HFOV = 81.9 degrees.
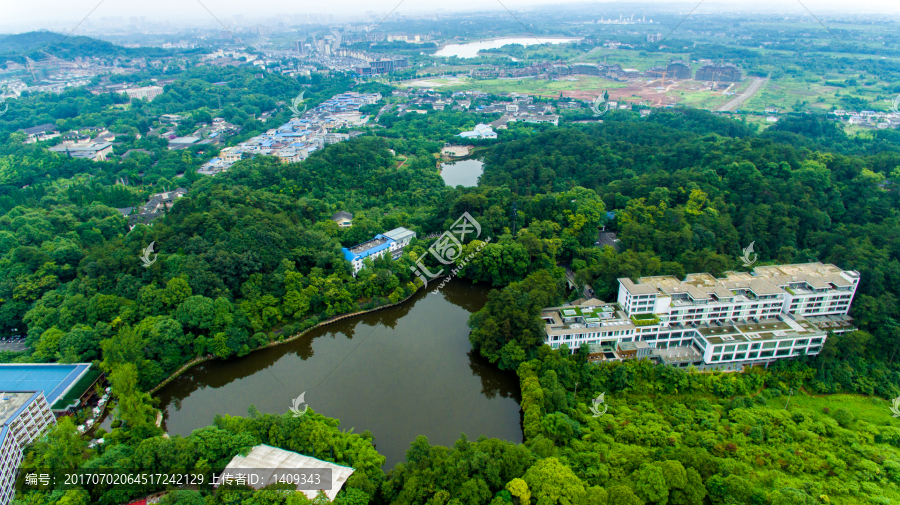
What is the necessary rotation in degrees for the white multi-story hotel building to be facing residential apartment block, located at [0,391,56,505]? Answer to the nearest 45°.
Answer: approximately 45° to its right

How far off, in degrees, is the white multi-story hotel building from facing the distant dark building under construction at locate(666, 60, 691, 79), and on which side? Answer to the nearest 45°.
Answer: approximately 180°

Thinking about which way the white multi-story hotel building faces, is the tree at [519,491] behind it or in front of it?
in front

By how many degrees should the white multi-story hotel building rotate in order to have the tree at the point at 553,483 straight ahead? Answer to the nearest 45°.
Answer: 0° — it already faces it

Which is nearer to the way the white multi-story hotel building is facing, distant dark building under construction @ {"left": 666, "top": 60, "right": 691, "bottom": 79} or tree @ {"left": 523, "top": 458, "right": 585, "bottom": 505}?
the tree

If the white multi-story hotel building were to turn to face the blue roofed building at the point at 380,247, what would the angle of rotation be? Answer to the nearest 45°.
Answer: approximately 90° to its right

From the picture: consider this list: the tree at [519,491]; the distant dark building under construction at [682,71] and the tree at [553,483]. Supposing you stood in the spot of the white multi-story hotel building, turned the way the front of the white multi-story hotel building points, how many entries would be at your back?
1

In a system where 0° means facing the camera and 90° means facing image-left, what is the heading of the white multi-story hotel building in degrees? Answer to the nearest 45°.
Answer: approximately 0°

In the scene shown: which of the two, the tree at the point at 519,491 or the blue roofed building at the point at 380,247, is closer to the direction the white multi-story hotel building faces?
the tree

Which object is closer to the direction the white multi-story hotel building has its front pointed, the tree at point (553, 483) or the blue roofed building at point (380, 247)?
the tree

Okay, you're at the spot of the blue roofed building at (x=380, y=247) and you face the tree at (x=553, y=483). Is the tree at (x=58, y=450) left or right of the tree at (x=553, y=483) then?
right

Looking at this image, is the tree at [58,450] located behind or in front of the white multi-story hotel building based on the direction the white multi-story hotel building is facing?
in front

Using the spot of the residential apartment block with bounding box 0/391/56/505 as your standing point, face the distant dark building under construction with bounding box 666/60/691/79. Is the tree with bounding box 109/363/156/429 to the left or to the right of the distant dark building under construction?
right

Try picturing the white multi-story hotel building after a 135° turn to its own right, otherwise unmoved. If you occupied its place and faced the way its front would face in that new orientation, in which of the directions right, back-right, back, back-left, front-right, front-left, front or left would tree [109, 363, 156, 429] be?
left
